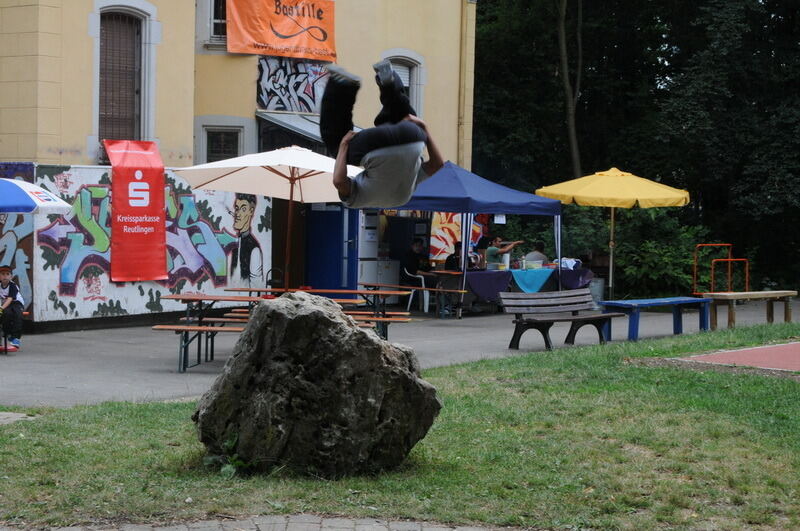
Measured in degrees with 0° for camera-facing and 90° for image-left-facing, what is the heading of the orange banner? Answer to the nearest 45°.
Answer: approximately 0°

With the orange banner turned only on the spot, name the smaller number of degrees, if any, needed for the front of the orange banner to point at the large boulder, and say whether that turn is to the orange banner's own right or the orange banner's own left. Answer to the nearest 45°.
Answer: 0° — it already faces it

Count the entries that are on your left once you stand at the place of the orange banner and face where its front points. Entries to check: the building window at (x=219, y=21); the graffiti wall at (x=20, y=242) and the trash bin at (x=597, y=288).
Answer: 1

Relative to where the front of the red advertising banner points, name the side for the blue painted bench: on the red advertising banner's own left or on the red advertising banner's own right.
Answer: on the red advertising banner's own left

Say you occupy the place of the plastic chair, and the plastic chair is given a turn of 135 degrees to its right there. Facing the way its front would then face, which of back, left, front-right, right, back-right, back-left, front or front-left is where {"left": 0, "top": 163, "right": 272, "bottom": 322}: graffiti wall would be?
front

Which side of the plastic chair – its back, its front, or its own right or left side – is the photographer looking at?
right

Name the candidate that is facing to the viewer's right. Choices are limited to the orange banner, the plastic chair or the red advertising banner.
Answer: the plastic chair
